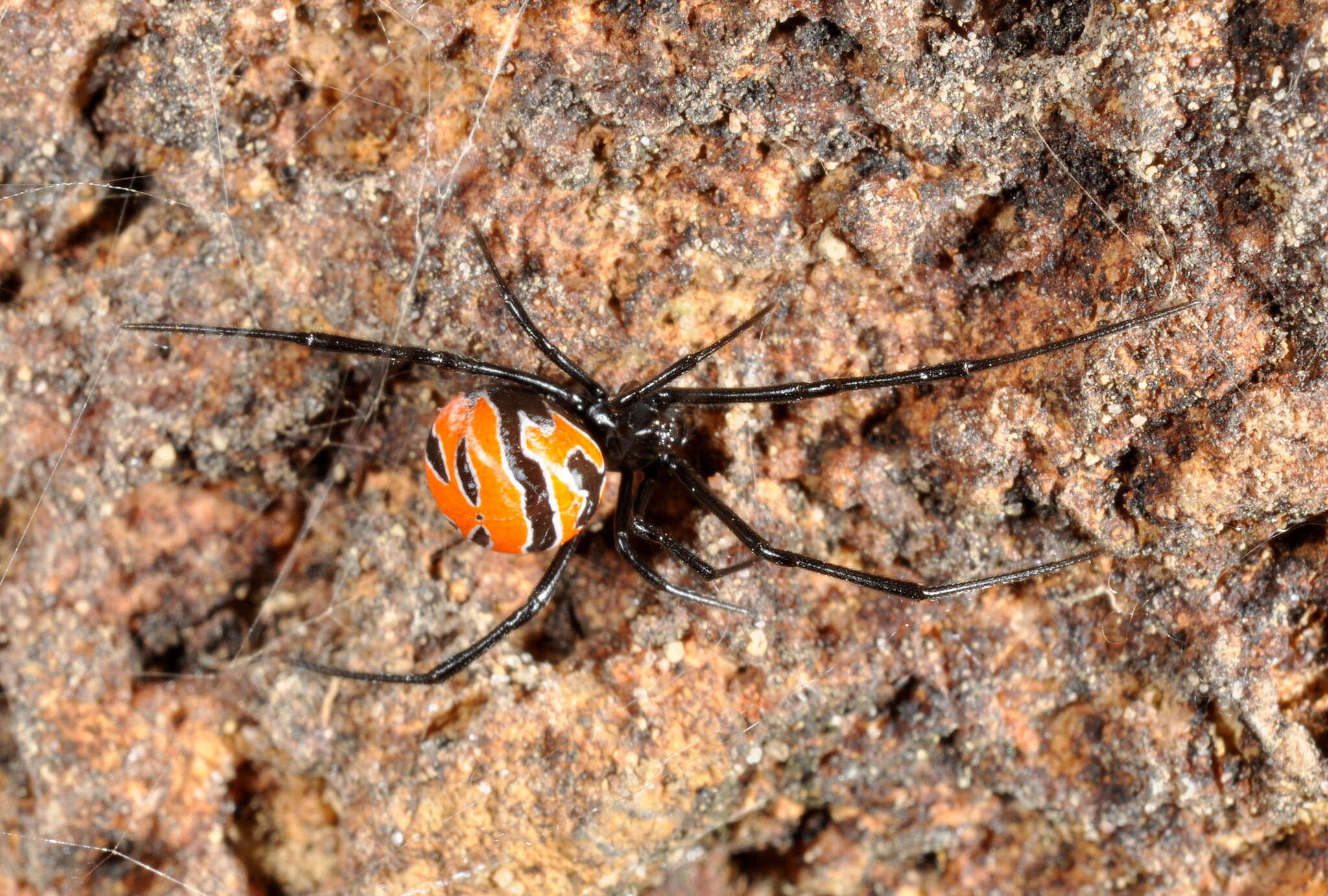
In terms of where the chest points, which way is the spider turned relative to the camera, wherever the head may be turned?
to the viewer's right
